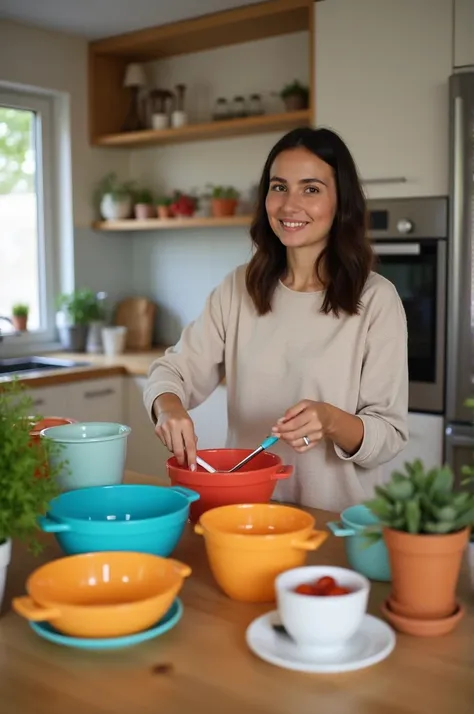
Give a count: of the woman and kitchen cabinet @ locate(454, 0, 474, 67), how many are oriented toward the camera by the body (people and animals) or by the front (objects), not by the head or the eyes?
2

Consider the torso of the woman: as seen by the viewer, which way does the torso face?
toward the camera

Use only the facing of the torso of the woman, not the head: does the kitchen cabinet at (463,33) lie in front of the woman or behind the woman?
behind

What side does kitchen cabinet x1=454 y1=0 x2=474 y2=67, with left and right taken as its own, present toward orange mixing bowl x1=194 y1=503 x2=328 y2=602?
front

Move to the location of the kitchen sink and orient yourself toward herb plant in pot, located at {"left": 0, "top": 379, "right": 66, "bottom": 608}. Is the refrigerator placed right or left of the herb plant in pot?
left

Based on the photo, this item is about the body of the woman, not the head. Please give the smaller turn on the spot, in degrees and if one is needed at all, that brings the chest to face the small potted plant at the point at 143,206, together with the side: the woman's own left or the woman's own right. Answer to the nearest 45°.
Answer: approximately 180°

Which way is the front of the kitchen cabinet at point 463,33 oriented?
toward the camera

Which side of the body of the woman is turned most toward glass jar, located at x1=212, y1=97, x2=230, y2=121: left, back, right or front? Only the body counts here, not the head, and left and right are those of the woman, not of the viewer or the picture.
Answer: back

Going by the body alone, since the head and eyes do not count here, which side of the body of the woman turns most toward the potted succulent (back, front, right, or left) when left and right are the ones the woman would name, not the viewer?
front

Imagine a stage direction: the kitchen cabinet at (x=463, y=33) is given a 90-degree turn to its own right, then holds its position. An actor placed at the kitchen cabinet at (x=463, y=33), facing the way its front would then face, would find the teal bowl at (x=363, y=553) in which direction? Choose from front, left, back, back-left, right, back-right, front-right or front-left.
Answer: left

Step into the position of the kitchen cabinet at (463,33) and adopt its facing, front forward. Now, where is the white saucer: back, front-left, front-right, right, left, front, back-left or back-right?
front

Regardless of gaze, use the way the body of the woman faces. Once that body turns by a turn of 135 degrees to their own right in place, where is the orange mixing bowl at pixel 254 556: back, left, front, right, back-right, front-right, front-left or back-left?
back-left
